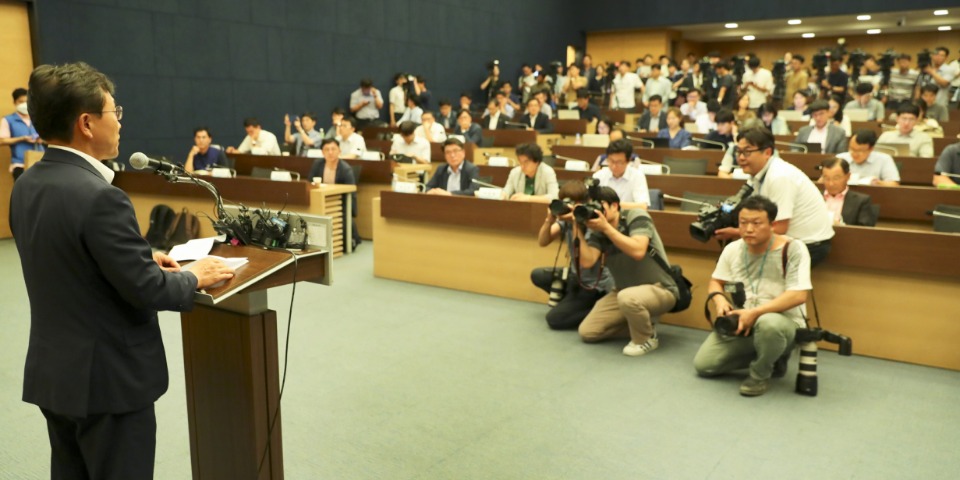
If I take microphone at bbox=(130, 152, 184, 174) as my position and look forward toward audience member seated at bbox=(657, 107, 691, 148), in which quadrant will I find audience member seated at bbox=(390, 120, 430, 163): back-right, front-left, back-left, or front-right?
front-left

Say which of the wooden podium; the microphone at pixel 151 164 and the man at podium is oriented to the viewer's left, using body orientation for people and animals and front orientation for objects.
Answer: the microphone

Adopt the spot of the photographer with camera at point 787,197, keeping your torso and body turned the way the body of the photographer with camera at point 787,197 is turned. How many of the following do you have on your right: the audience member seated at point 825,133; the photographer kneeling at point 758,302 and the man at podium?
1

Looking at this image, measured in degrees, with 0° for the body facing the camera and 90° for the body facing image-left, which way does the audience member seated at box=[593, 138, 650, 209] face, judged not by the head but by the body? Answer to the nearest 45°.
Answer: approximately 45°

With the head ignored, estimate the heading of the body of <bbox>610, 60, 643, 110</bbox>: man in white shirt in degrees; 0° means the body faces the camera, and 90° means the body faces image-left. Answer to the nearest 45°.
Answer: approximately 45°

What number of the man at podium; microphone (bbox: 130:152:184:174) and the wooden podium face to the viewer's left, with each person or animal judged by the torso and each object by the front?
1

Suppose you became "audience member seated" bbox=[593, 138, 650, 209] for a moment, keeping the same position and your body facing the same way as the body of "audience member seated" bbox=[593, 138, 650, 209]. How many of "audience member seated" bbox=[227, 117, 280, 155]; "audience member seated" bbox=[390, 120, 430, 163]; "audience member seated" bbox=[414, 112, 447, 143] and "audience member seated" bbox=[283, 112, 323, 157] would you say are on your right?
4

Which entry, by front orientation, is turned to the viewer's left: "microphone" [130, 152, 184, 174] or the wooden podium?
the microphone

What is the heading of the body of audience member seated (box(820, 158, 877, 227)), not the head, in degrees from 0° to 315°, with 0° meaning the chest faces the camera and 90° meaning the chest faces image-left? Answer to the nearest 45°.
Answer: approximately 45°

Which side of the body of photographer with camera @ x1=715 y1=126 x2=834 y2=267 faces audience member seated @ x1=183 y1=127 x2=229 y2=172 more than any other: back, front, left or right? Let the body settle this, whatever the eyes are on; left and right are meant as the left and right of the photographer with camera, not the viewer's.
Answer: front

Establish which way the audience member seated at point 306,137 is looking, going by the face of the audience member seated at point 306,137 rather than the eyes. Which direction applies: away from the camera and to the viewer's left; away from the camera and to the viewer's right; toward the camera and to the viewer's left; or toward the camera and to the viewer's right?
toward the camera and to the viewer's left

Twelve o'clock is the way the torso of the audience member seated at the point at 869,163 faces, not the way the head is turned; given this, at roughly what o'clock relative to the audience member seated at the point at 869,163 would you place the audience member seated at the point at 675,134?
the audience member seated at the point at 675,134 is roughly at 3 o'clock from the audience member seated at the point at 869,163.

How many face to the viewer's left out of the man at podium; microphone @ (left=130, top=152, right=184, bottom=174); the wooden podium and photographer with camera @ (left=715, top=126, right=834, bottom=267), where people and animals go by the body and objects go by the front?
2

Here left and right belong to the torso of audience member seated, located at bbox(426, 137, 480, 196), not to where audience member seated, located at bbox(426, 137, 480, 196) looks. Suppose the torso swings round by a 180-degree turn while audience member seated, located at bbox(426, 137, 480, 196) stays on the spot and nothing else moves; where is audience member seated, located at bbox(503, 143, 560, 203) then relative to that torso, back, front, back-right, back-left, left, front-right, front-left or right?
right

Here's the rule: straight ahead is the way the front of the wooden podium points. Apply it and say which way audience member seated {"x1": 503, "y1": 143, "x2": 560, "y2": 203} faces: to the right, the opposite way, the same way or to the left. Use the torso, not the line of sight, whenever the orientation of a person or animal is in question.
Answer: the opposite way

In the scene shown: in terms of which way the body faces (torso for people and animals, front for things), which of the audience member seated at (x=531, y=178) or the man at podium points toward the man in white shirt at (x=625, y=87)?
the man at podium

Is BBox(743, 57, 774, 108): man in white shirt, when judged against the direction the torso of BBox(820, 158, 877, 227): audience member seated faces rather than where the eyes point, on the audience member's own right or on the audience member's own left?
on the audience member's own right

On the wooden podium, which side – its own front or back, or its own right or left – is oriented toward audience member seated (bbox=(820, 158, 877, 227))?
front

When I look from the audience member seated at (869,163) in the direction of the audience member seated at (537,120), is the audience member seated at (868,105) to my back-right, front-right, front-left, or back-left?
front-right

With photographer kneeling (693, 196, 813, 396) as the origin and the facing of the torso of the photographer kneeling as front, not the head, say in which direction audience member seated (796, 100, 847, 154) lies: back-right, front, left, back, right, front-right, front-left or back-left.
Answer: back-right

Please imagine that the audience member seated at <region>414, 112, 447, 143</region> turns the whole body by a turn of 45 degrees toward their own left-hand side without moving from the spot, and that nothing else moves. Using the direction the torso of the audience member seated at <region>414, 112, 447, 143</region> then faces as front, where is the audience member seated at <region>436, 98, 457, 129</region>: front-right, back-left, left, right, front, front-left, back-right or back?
back
